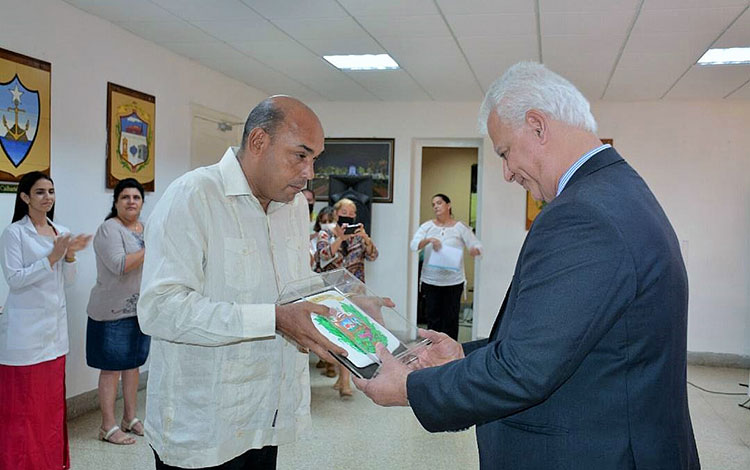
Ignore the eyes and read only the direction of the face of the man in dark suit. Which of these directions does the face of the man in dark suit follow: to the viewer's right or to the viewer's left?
to the viewer's left

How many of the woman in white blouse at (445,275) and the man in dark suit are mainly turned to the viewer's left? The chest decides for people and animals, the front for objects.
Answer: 1

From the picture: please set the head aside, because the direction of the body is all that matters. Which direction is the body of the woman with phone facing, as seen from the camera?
toward the camera

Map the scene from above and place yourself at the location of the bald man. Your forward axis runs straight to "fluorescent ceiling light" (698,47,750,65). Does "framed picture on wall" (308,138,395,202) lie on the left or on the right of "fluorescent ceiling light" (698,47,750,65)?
left

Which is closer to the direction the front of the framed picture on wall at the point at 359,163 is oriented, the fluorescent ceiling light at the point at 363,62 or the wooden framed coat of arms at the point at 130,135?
the fluorescent ceiling light

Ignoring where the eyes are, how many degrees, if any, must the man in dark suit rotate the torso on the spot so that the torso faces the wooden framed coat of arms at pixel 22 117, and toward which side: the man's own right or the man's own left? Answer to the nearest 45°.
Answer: approximately 45° to the man's own right

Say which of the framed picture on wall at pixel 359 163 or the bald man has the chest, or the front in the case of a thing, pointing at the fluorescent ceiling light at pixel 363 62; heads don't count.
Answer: the framed picture on wall

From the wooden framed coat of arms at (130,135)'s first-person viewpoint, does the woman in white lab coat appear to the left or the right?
on its right

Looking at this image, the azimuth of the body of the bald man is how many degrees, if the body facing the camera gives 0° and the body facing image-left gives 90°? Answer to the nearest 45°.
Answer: approximately 315°

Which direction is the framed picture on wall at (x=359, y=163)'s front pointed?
toward the camera

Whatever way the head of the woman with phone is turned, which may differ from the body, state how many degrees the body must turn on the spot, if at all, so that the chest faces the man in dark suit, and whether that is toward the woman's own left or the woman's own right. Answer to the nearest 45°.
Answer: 0° — they already face them
